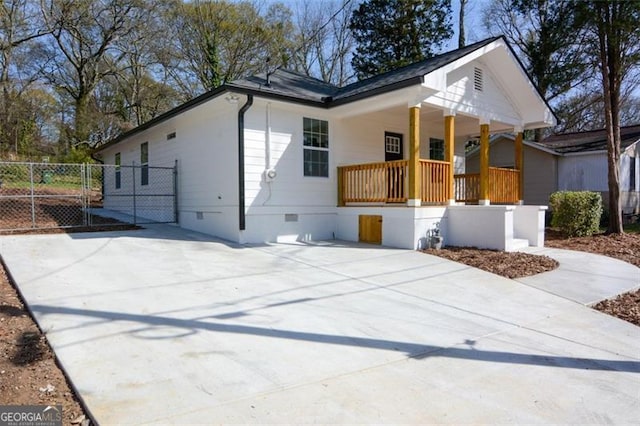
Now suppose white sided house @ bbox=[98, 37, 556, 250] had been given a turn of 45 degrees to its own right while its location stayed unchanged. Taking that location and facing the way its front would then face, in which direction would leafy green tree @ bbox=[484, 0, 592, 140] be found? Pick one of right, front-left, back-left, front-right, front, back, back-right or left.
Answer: back-left

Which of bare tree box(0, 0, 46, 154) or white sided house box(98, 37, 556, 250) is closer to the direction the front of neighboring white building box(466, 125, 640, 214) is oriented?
the white sided house

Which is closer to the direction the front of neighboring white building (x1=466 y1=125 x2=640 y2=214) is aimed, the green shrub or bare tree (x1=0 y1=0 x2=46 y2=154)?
the green shrub

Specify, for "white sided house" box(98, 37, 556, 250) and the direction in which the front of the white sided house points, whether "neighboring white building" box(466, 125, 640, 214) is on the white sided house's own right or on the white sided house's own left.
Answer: on the white sided house's own left

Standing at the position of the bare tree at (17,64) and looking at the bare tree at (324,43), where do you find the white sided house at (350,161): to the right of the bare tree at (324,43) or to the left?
right

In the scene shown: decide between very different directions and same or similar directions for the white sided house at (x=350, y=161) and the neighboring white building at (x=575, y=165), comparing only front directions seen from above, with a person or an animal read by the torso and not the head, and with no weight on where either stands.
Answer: same or similar directions

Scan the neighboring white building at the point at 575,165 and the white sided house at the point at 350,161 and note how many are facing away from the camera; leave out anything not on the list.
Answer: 0

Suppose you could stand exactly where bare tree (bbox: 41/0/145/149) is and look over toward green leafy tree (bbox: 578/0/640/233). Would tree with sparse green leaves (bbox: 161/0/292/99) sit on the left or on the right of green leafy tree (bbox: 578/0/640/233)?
left

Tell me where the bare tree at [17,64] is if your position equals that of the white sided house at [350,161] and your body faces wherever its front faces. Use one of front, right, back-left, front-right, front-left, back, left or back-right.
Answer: back

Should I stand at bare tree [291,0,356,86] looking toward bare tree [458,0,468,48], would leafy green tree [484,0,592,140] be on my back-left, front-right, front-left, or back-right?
front-right

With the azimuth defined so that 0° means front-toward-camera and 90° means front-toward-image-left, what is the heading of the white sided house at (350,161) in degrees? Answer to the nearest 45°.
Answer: approximately 315°

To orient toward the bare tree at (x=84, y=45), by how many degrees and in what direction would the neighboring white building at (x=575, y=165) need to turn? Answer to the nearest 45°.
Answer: approximately 135° to its right

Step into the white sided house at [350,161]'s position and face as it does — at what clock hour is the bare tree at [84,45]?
The bare tree is roughly at 6 o'clock from the white sided house.

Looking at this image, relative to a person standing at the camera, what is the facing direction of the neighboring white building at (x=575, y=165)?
facing the viewer and to the right of the viewer

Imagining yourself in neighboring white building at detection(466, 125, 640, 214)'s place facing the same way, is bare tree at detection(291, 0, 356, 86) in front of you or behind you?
behind

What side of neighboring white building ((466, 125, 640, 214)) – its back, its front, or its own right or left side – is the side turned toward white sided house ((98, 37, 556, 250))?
right
